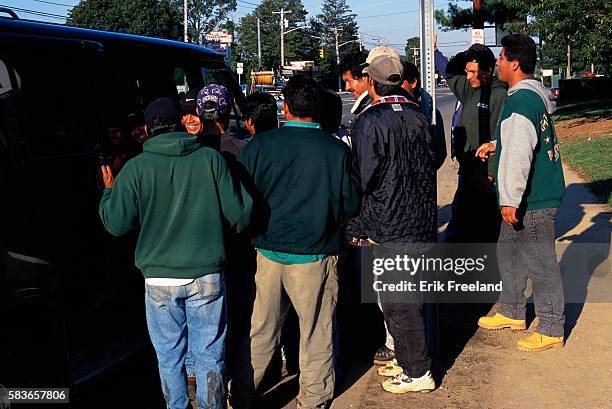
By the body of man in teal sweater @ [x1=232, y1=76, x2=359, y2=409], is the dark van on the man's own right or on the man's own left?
on the man's own left

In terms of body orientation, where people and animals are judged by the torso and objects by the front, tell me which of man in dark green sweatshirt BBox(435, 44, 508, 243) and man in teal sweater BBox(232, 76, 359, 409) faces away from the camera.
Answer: man in teal sweater BBox(232, 76, 359, 409)

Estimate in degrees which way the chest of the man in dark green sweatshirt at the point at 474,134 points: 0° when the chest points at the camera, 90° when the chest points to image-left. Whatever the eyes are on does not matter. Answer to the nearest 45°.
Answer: approximately 45°

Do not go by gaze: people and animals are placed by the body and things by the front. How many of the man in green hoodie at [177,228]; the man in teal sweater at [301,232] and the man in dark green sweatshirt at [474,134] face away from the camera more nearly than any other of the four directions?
2

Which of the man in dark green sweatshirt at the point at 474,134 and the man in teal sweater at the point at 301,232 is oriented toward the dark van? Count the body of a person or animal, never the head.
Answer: the man in dark green sweatshirt at the point at 474,134

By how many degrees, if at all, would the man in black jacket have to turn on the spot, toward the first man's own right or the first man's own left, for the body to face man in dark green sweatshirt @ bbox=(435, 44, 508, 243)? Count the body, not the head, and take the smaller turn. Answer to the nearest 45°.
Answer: approximately 45° to the first man's own right

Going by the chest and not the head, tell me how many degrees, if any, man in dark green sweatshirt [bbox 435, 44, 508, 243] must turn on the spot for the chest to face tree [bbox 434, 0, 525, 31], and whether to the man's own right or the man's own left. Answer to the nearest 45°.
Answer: approximately 135° to the man's own right

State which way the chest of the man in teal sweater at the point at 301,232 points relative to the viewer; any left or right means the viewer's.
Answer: facing away from the viewer

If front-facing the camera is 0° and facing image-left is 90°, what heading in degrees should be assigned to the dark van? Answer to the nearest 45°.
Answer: approximately 225°

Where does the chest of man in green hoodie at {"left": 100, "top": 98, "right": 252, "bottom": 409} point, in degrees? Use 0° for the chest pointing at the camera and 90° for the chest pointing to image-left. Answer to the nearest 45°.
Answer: approximately 180°

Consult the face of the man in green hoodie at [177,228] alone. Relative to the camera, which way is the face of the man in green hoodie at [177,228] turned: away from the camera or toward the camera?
away from the camera

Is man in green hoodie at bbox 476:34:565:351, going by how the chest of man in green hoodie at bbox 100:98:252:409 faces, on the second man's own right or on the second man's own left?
on the second man's own right

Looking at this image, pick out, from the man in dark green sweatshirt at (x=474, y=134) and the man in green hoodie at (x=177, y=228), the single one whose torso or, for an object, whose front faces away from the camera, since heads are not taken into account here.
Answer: the man in green hoodie
